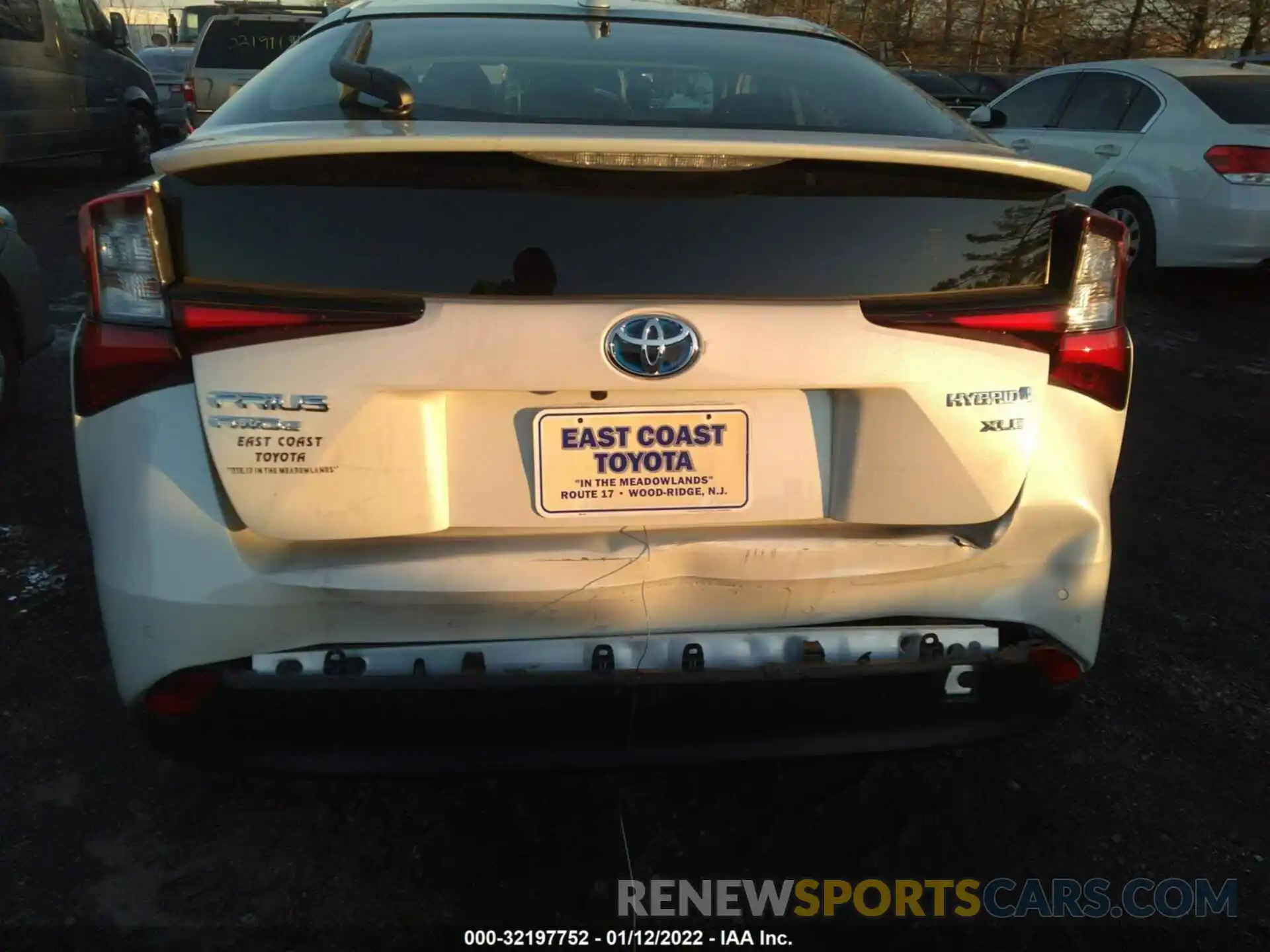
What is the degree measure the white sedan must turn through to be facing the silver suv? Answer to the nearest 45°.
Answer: approximately 45° to its left

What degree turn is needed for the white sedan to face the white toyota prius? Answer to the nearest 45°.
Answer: approximately 135° to its left

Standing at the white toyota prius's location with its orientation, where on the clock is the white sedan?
The white sedan is roughly at 1 o'clock from the white toyota prius.

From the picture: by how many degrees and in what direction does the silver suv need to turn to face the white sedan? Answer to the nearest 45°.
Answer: approximately 135° to its right

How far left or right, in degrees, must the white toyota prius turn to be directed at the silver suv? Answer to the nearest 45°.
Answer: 0° — it already faces it

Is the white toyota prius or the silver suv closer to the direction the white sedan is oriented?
the silver suv

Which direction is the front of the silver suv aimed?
away from the camera

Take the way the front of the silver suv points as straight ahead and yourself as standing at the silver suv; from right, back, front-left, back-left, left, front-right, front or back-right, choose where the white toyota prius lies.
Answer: back

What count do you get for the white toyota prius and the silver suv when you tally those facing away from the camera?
2

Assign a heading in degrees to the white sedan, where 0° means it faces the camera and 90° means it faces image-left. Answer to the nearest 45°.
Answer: approximately 135°

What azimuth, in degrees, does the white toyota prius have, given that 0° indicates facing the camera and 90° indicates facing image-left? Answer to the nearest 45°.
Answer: approximately 180°
